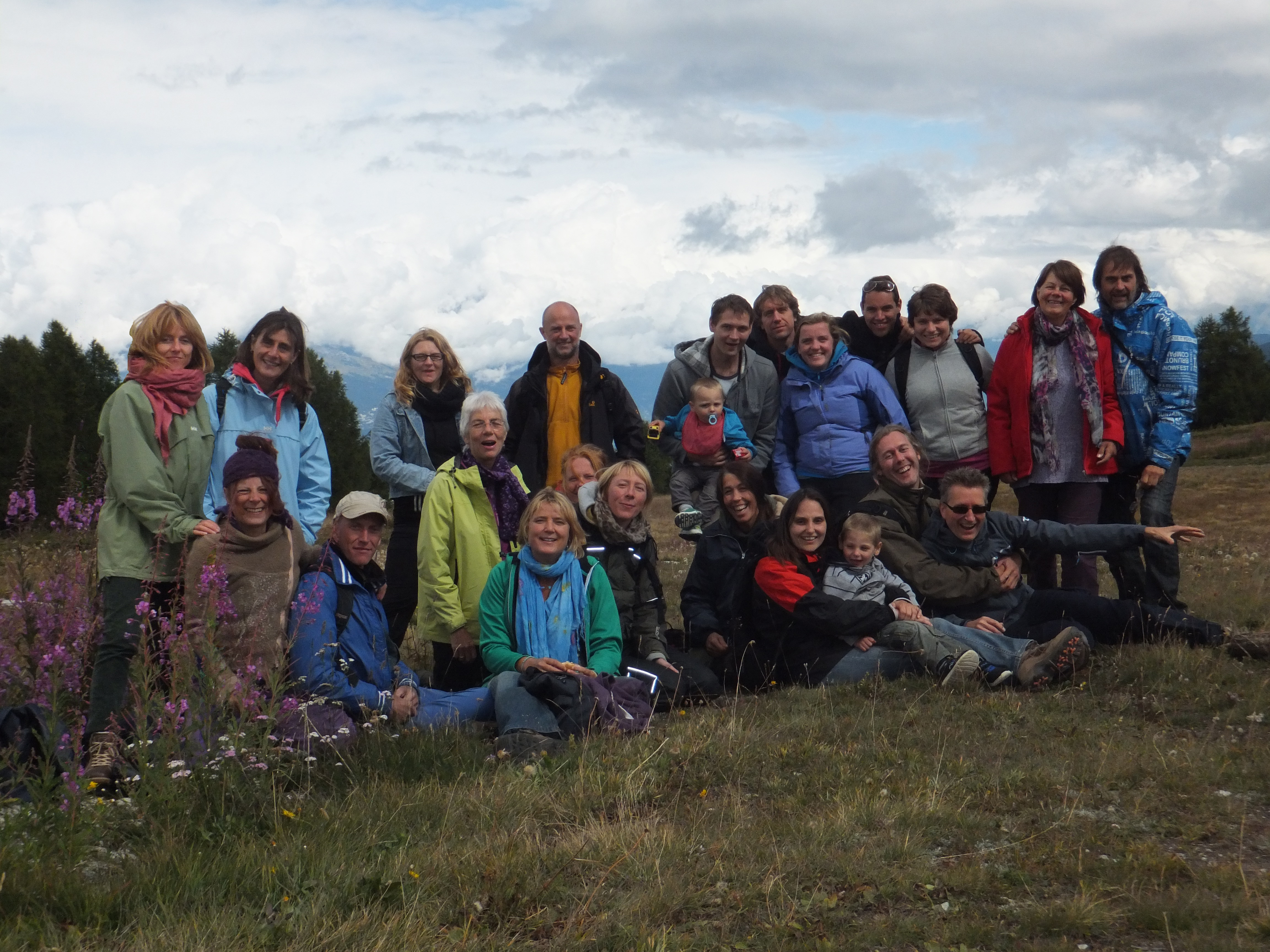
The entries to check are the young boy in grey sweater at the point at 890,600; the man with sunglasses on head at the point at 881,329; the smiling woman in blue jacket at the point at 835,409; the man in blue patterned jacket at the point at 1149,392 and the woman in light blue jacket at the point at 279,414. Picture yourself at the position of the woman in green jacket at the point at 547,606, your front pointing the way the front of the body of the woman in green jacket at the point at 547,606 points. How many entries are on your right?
1

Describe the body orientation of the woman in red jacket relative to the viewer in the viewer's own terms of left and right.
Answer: facing the viewer

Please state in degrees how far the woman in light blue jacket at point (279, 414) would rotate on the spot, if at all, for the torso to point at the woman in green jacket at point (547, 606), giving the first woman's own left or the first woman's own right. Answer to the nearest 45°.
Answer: approximately 90° to the first woman's own left

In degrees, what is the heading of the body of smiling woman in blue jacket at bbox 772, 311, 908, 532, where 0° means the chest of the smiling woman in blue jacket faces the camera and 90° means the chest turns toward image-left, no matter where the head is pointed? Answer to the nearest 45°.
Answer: approximately 0°

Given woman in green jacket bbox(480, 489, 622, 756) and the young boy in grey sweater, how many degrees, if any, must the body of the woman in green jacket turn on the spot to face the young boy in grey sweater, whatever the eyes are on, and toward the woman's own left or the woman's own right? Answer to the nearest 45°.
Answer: approximately 90° to the woman's own left

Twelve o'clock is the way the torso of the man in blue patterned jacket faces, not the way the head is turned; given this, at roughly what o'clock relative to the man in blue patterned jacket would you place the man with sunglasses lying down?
The man with sunglasses lying down is roughly at 12 o'clock from the man in blue patterned jacket.

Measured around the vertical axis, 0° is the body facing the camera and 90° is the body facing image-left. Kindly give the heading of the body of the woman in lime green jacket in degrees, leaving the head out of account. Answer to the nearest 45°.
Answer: approximately 315°
